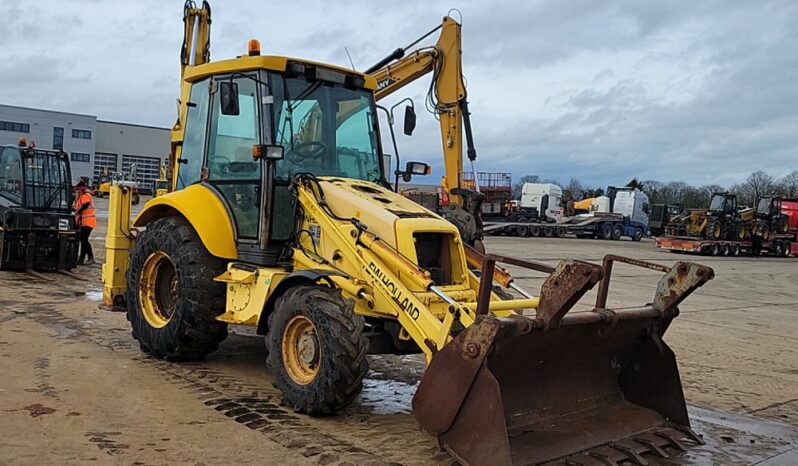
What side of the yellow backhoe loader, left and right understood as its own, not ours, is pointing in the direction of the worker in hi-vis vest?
back

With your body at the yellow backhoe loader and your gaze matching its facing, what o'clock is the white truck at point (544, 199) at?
The white truck is roughly at 8 o'clock from the yellow backhoe loader.

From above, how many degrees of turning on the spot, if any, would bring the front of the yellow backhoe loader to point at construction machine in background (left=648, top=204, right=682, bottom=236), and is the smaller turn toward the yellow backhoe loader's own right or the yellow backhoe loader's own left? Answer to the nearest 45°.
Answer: approximately 135° to the yellow backhoe loader's own left

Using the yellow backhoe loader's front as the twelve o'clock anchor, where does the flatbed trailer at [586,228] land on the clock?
The flatbed trailer is roughly at 8 o'clock from the yellow backhoe loader.

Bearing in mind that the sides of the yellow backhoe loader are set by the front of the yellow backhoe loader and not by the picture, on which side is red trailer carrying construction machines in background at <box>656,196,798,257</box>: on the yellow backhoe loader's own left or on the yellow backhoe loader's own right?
on the yellow backhoe loader's own left

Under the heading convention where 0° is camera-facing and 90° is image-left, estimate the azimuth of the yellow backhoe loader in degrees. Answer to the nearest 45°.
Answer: approximately 315°

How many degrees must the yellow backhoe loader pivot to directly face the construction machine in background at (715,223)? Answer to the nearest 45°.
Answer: approximately 90° to its left

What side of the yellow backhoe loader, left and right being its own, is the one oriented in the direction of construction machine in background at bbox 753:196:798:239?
left
